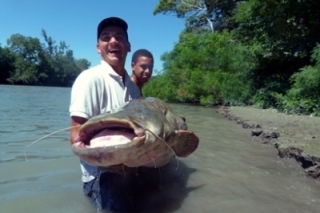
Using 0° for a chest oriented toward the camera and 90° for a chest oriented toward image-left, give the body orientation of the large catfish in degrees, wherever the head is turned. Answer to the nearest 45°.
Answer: approximately 45°

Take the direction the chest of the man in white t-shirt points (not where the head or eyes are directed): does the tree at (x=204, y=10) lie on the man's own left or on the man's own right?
on the man's own left

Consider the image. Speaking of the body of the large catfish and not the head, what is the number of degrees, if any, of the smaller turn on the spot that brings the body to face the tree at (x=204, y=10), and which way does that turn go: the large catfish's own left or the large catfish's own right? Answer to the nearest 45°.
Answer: approximately 135° to the large catfish's own right

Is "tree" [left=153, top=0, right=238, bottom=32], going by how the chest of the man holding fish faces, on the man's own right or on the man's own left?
on the man's own left
